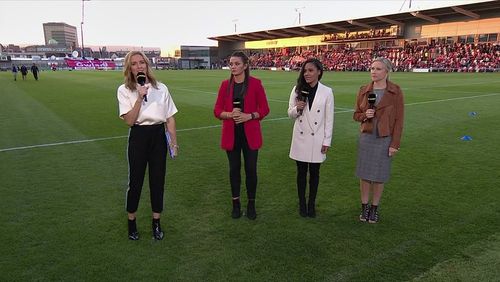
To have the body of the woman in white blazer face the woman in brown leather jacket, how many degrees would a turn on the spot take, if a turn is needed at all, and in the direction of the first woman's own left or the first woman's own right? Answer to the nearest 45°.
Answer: approximately 90° to the first woman's own left

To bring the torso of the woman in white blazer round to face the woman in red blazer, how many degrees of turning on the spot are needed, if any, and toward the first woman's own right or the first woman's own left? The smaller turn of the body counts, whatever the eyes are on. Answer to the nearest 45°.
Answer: approximately 90° to the first woman's own right

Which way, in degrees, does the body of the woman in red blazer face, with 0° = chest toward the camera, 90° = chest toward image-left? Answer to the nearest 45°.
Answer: approximately 0°

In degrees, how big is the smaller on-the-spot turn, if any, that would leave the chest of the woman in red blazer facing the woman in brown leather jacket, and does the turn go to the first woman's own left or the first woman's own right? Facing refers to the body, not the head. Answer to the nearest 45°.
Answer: approximately 90° to the first woman's own left

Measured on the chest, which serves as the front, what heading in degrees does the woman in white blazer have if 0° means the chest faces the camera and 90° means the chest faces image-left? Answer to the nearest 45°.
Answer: approximately 0°

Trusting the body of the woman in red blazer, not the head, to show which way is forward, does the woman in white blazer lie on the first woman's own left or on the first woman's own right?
on the first woman's own left

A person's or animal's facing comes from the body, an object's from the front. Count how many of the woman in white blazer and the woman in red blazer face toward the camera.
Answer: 2
